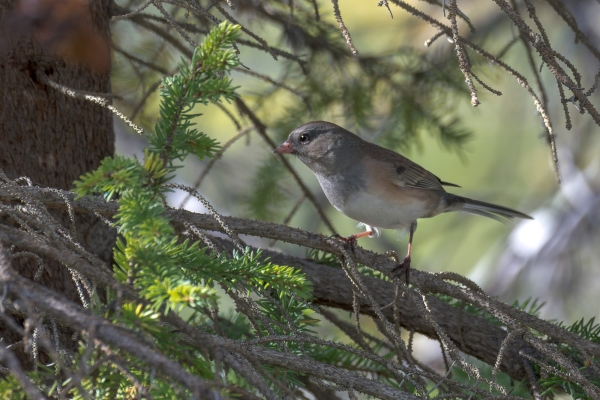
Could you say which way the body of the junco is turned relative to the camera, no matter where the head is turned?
to the viewer's left

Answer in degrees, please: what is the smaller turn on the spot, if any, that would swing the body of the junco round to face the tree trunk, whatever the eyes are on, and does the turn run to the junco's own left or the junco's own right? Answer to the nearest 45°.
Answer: approximately 45° to the junco's own left
